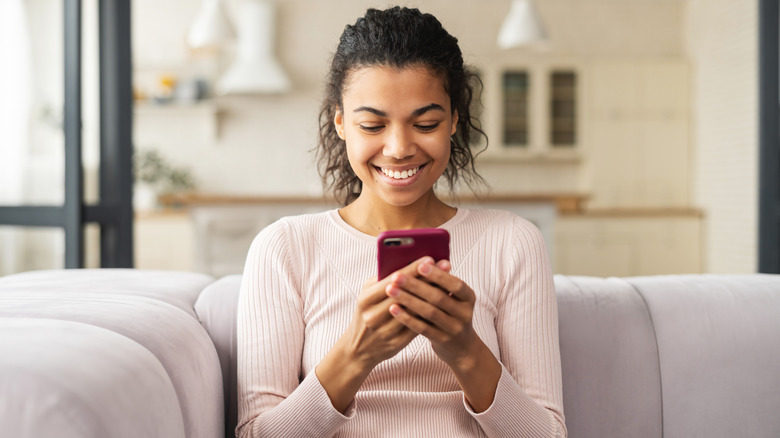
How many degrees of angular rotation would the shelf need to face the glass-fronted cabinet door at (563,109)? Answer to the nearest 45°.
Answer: approximately 90° to its left

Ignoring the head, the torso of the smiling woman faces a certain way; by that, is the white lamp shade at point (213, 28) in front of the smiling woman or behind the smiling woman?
behind

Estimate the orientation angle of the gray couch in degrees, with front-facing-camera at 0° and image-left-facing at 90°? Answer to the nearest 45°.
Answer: approximately 0°

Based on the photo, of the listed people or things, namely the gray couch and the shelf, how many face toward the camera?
2

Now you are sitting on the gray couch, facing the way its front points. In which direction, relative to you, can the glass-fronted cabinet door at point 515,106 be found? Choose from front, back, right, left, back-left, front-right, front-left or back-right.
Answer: back

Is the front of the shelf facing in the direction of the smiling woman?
yes
